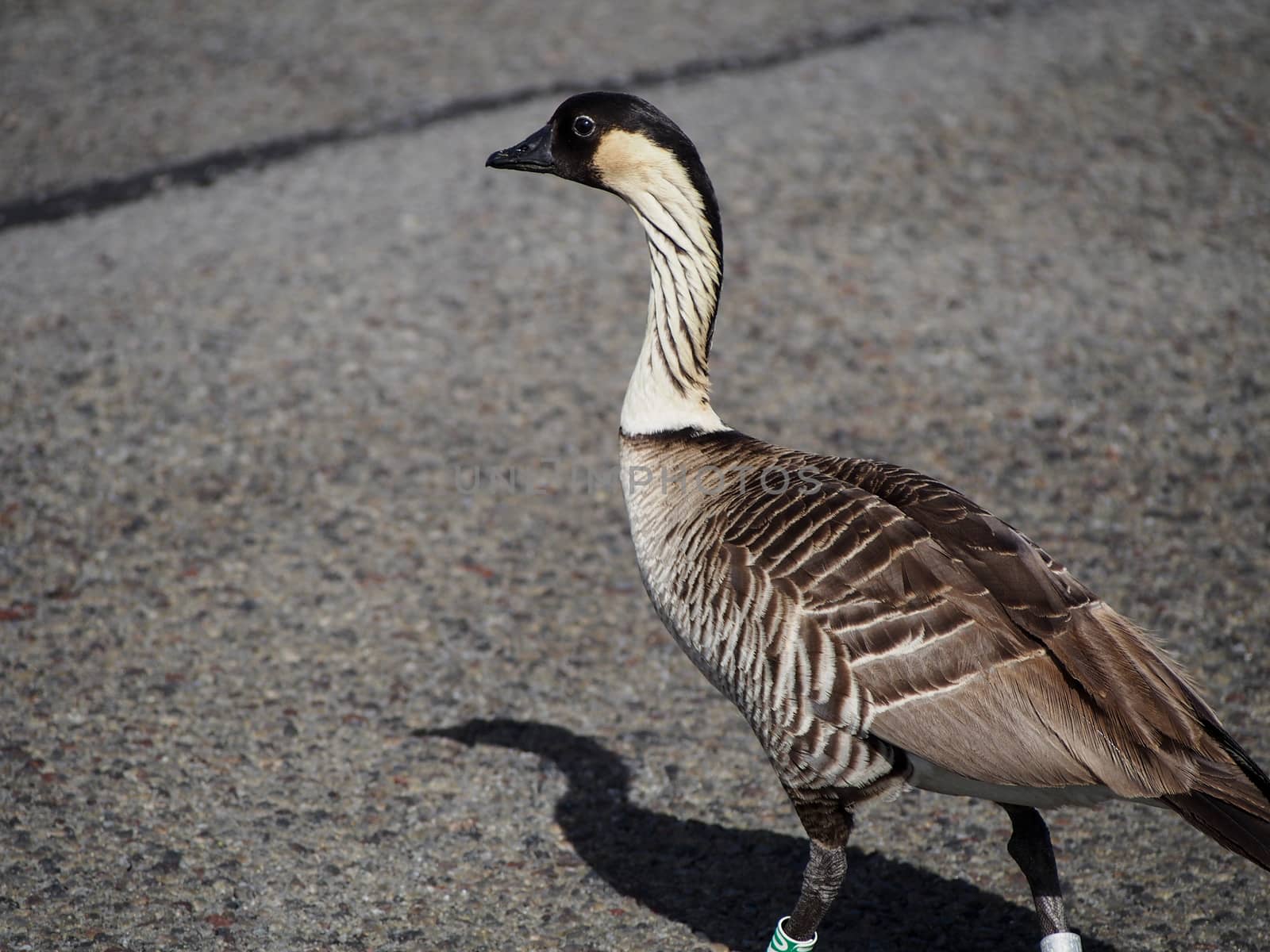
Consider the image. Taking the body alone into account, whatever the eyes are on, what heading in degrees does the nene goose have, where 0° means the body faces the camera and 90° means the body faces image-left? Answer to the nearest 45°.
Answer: approximately 90°
